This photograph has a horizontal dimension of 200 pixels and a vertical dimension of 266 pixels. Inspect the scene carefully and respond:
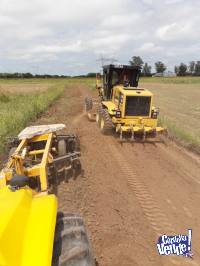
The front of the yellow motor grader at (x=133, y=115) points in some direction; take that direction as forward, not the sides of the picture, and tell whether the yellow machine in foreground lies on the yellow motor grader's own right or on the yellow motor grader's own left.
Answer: on the yellow motor grader's own left

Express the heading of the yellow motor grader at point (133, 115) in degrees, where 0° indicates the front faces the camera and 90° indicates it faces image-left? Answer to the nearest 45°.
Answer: approximately 135°
